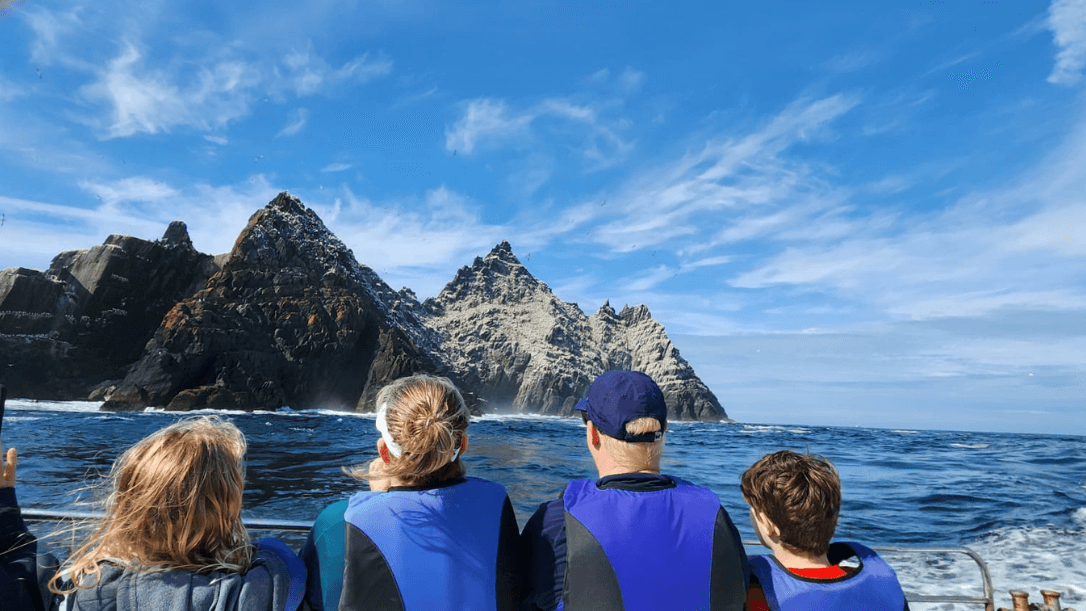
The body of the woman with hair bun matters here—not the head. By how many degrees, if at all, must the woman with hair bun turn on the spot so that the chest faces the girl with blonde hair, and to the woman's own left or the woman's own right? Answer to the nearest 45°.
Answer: approximately 135° to the woman's own left

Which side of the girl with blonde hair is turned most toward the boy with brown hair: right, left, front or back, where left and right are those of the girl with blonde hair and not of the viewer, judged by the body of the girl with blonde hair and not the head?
right

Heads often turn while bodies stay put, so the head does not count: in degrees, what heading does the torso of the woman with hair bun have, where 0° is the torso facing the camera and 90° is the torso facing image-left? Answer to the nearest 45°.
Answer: approximately 180°

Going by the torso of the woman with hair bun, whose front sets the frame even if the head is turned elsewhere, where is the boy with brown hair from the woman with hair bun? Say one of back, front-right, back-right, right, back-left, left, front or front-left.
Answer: right

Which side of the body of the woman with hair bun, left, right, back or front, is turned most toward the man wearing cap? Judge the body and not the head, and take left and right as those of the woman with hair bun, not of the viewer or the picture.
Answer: right

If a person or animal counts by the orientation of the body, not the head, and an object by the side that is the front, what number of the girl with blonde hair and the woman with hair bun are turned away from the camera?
2

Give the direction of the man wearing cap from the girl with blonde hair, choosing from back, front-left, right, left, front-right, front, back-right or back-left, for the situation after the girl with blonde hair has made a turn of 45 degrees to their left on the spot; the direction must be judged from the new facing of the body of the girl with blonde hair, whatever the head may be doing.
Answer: back-right

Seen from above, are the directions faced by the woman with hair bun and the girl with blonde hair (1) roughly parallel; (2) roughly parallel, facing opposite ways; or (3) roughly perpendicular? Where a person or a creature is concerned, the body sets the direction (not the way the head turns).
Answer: roughly parallel

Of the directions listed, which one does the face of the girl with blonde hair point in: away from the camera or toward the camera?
away from the camera

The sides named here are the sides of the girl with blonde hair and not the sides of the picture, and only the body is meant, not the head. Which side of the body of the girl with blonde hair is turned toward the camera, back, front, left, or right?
back

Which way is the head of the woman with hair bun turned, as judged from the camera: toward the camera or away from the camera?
away from the camera
